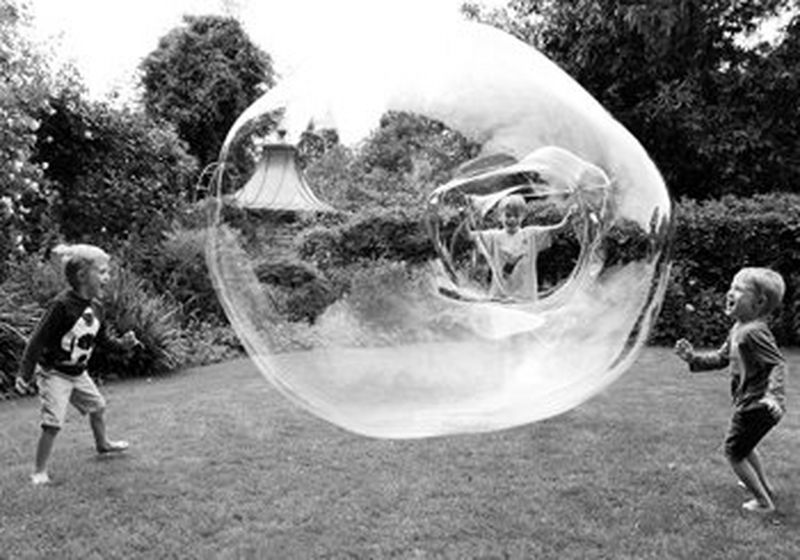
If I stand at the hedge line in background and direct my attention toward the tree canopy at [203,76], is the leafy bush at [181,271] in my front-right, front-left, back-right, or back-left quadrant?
front-left

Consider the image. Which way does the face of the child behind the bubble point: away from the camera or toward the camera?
toward the camera

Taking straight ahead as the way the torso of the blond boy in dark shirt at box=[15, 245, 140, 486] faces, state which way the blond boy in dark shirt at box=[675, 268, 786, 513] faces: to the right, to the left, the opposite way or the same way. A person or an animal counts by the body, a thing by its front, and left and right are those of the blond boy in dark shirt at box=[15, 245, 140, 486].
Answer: the opposite way

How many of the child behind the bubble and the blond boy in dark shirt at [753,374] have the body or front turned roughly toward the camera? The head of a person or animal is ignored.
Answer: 1

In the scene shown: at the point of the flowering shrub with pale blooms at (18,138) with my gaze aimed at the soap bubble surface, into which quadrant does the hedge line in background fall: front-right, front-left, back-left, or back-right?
front-left

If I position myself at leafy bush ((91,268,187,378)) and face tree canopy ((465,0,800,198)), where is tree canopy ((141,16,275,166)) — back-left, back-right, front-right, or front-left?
front-left

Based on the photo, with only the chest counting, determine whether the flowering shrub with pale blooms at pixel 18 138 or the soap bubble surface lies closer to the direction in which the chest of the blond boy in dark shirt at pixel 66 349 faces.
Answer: the soap bubble surface

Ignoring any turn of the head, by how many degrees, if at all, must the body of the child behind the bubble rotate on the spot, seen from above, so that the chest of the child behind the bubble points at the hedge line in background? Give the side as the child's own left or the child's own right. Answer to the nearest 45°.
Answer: approximately 180°

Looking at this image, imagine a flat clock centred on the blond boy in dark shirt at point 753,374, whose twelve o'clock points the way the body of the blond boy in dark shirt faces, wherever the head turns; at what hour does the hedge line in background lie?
The hedge line in background is roughly at 3 o'clock from the blond boy in dark shirt.

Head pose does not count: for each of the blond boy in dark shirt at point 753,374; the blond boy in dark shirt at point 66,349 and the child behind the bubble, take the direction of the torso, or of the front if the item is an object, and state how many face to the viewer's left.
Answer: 1

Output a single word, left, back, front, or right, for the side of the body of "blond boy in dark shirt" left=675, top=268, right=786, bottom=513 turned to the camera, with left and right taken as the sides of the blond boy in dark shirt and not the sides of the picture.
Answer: left

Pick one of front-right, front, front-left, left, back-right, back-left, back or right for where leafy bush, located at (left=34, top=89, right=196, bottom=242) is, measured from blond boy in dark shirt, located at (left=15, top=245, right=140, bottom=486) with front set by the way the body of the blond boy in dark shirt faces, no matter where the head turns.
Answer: back-left

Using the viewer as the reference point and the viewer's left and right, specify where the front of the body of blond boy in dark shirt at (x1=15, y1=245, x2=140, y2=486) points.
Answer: facing the viewer and to the right of the viewer

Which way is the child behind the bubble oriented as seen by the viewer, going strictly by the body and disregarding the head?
toward the camera

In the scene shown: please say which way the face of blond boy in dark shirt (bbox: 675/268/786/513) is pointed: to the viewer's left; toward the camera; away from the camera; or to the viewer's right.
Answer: to the viewer's left

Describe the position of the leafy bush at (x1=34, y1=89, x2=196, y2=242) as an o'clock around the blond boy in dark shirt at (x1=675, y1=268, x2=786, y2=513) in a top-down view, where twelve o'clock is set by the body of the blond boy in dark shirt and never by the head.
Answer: The leafy bush is roughly at 1 o'clock from the blond boy in dark shirt.
